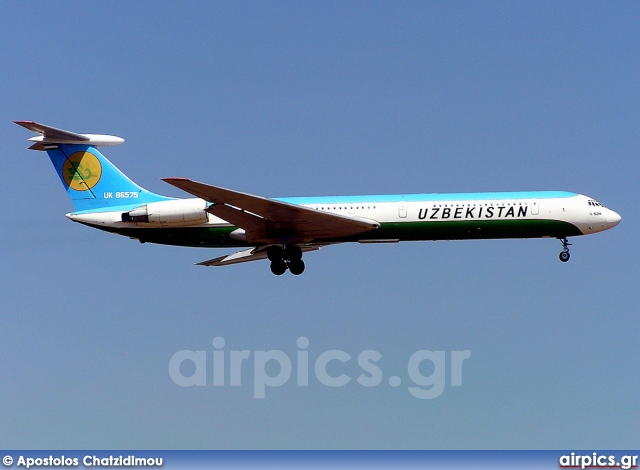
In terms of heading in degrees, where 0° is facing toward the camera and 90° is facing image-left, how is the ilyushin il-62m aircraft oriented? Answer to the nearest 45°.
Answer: approximately 270°
